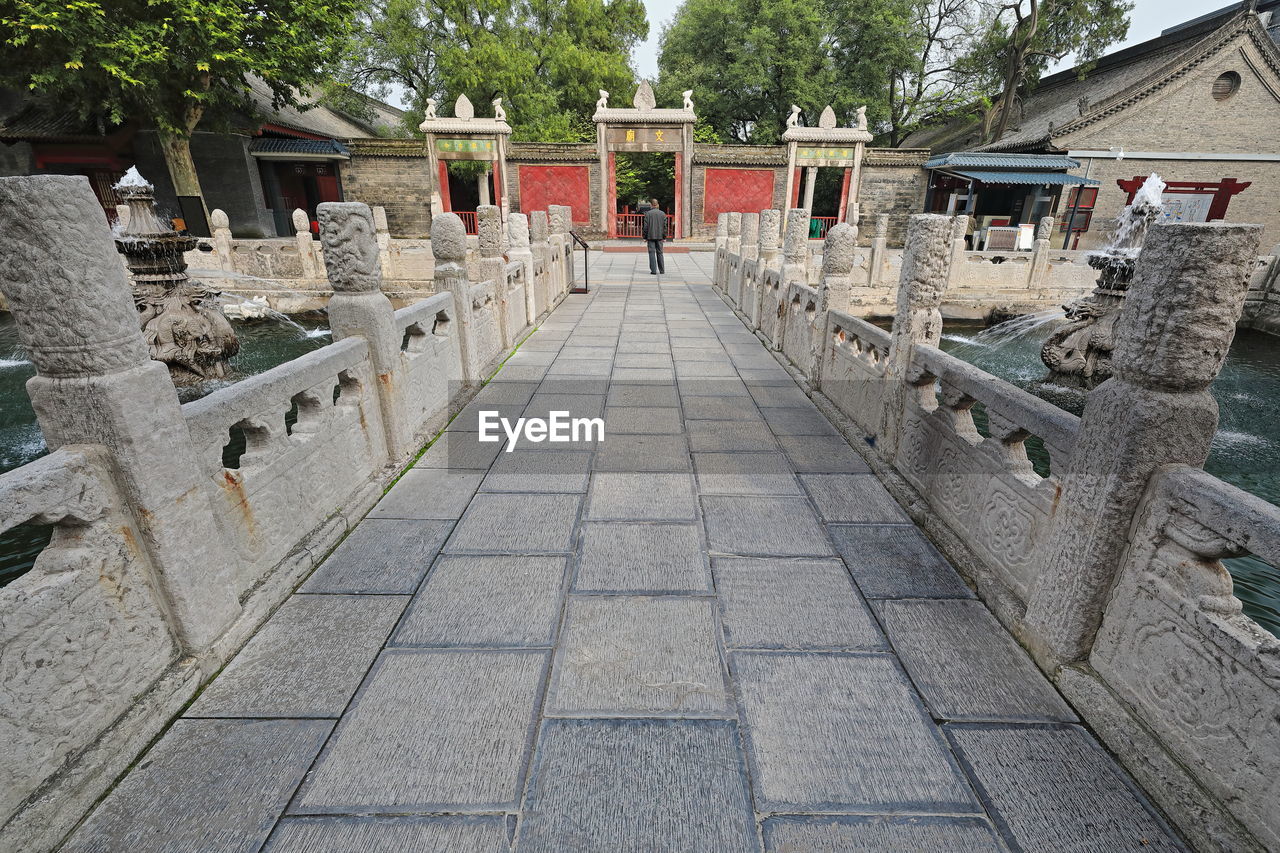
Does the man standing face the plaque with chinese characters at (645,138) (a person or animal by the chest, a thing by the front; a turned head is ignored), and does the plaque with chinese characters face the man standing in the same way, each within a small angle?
yes

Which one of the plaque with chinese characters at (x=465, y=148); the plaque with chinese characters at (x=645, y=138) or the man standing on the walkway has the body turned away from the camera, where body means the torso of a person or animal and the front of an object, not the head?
the man standing on the walkway

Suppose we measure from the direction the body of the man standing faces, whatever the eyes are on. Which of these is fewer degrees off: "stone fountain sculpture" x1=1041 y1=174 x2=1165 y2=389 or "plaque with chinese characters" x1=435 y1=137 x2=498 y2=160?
the plaque with chinese characters

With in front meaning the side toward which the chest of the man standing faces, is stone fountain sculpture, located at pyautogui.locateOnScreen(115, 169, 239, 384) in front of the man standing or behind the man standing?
behind

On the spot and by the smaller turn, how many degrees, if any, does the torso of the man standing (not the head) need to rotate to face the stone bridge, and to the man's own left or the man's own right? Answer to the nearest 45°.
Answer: approximately 180°

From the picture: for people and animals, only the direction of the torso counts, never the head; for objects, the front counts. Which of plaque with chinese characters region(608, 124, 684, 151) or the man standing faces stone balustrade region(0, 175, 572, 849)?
the plaque with chinese characters

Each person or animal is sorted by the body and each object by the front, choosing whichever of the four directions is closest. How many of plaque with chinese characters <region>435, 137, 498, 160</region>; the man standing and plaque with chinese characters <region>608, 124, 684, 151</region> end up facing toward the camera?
2

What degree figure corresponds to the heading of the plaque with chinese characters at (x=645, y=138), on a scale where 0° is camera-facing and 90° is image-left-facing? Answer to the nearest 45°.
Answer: approximately 0°

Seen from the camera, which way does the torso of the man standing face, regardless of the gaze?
away from the camera

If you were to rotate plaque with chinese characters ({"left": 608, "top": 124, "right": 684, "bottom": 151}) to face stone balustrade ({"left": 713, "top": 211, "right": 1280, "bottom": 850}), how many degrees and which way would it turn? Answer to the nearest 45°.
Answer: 0° — it already faces it

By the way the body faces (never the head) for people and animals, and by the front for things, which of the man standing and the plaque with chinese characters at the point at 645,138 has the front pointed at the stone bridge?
the plaque with chinese characters

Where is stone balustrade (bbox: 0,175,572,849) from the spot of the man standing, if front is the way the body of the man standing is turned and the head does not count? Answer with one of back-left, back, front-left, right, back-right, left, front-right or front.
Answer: back

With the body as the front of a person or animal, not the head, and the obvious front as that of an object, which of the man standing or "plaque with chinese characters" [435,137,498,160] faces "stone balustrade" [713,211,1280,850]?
the plaque with chinese characters
